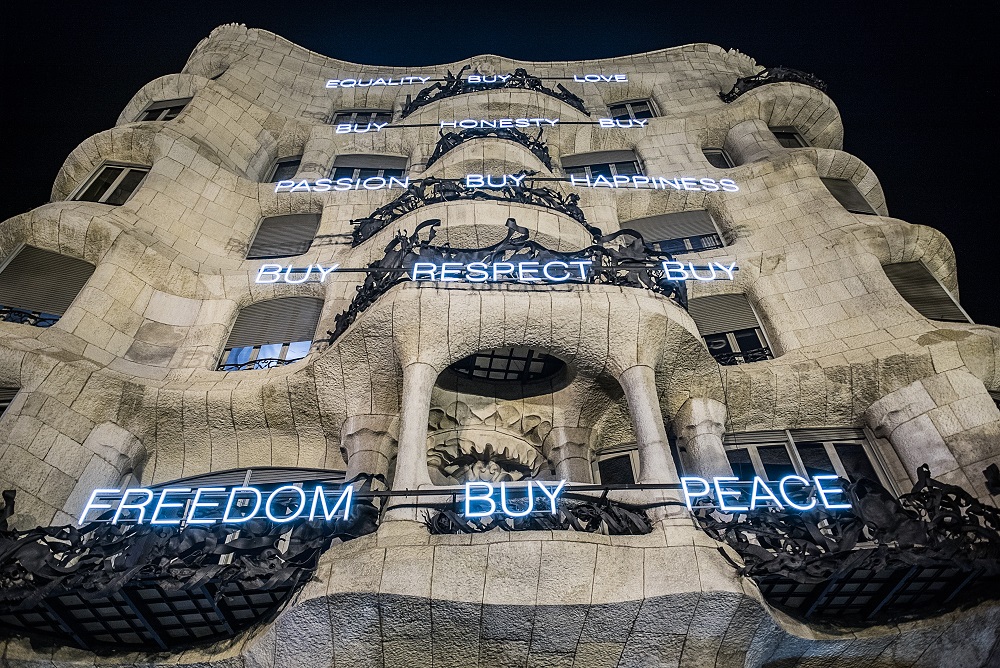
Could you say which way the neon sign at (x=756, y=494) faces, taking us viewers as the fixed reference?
facing the viewer

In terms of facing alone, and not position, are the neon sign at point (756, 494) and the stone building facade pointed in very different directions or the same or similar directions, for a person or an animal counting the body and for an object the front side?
same or similar directions
